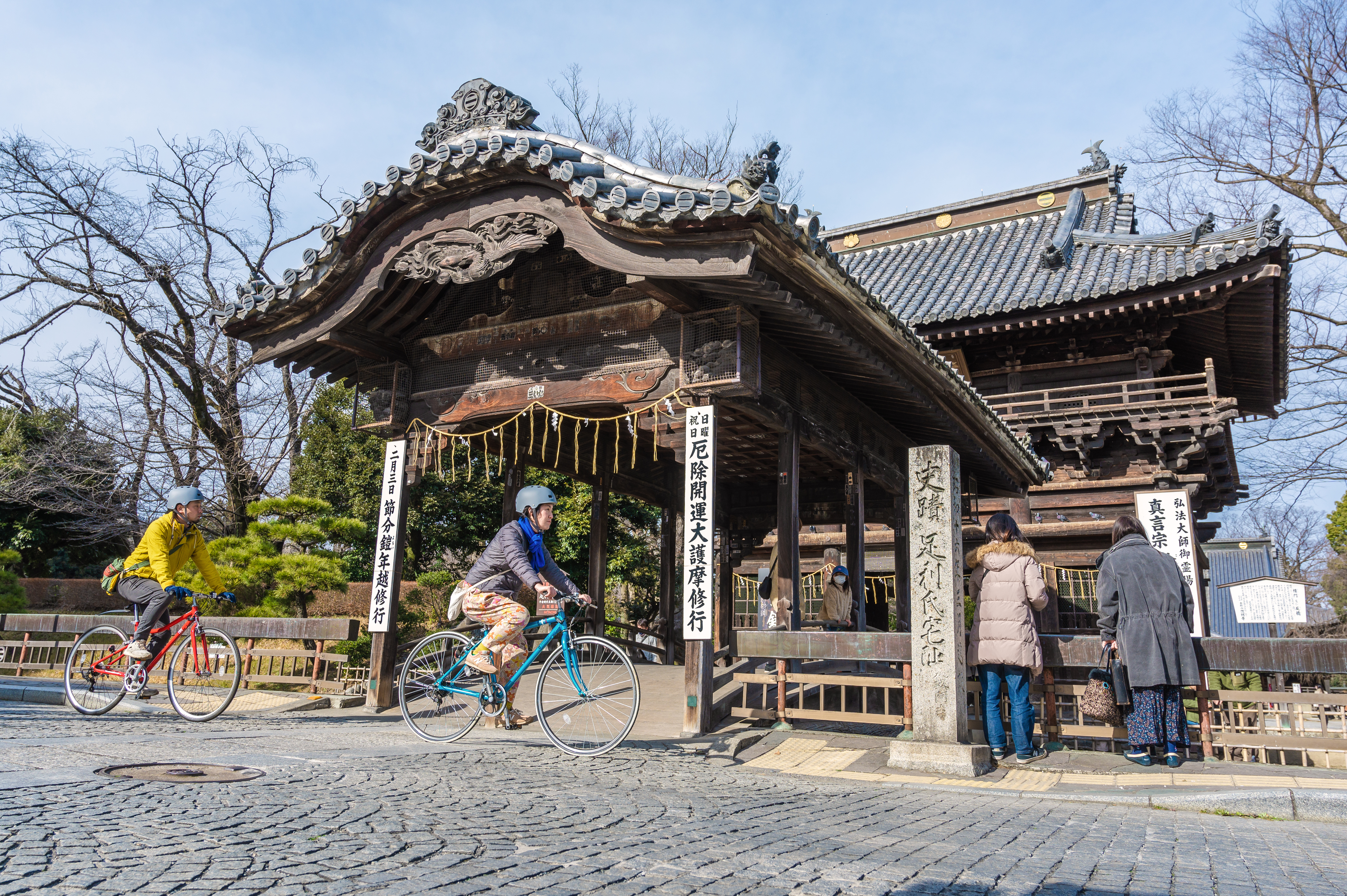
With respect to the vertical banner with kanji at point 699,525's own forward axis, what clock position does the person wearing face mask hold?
The person wearing face mask is roughly at 7 o'clock from the vertical banner with kanji.

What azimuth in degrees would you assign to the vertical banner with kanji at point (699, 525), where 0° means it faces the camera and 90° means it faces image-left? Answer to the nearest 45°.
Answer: approximately 0°

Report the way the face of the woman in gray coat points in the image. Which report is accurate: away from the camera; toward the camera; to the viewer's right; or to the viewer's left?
away from the camera

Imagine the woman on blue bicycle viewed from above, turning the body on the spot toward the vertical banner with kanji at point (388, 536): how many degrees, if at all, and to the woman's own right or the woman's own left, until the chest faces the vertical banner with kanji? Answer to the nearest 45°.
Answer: approximately 90° to the woman's own left

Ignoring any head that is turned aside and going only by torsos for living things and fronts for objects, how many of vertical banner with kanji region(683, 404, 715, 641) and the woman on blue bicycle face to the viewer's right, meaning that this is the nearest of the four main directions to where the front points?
1

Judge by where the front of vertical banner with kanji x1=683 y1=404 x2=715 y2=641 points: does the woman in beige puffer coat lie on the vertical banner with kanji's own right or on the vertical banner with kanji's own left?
on the vertical banner with kanji's own left

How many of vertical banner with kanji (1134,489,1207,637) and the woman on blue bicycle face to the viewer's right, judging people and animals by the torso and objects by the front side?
1

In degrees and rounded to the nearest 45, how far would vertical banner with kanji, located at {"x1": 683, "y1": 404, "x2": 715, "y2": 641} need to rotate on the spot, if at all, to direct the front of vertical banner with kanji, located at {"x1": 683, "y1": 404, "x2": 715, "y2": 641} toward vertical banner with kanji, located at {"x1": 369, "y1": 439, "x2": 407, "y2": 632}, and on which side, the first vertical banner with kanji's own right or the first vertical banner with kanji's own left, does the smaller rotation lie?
approximately 135° to the first vertical banner with kanji's own right

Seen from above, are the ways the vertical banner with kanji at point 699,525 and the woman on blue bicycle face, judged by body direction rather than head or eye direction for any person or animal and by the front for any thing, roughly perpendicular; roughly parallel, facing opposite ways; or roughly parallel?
roughly perpendicular

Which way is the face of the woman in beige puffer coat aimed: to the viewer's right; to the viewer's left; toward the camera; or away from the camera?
away from the camera

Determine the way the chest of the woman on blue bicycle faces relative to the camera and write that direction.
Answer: to the viewer's right

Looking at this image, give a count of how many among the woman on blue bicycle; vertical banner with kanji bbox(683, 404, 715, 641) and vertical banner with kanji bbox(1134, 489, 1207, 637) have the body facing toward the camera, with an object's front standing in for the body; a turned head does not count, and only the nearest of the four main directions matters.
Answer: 2
